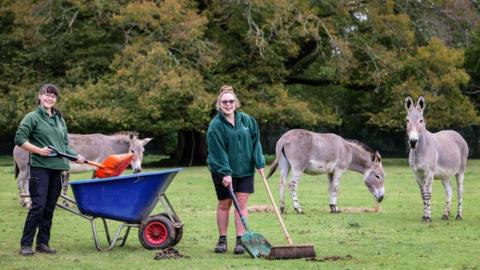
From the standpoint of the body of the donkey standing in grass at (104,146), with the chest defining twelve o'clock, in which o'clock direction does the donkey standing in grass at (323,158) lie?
the donkey standing in grass at (323,158) is roughly at 1 o'clock from the donkey standing in grass at (104,146).

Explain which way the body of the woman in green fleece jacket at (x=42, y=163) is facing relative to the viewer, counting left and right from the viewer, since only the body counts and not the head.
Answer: facing the viewer and to the right of the viewer

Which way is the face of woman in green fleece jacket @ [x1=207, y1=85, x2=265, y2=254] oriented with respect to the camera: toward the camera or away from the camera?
toward the camera

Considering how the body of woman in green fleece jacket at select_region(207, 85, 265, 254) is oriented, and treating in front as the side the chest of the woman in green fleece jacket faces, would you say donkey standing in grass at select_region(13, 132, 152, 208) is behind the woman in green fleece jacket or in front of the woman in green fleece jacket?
behind

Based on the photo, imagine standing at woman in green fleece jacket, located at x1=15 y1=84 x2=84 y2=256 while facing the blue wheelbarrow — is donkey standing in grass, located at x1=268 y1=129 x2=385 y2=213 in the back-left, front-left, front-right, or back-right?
front-left

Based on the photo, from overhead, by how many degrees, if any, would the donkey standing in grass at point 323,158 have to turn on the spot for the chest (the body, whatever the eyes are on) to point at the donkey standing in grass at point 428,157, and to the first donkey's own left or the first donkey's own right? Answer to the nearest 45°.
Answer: approximately 45° to the first donkey's own right

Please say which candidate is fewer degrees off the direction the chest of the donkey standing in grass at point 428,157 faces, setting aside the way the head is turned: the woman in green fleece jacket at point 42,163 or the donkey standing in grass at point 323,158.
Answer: the woman in green fleece jacket

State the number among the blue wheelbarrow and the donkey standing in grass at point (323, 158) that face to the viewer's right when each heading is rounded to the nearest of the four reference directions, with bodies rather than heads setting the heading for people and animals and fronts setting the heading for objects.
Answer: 2

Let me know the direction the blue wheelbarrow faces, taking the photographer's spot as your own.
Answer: facing to the right of the viewer

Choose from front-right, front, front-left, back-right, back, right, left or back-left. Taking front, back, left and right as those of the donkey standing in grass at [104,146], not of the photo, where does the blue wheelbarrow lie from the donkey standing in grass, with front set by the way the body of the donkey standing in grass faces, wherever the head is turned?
right

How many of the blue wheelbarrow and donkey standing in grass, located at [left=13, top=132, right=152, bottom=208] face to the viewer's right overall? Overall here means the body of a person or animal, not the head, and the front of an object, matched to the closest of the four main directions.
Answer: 2

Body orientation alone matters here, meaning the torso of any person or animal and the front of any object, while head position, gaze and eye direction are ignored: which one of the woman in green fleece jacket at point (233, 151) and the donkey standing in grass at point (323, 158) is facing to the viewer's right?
the donkey standing in grass

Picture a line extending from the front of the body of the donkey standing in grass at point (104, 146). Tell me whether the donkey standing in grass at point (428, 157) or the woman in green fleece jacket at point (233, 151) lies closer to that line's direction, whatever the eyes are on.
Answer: the donkey standing in grass

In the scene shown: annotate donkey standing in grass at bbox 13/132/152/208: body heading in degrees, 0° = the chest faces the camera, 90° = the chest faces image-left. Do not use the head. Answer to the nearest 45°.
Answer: approximately 270°
